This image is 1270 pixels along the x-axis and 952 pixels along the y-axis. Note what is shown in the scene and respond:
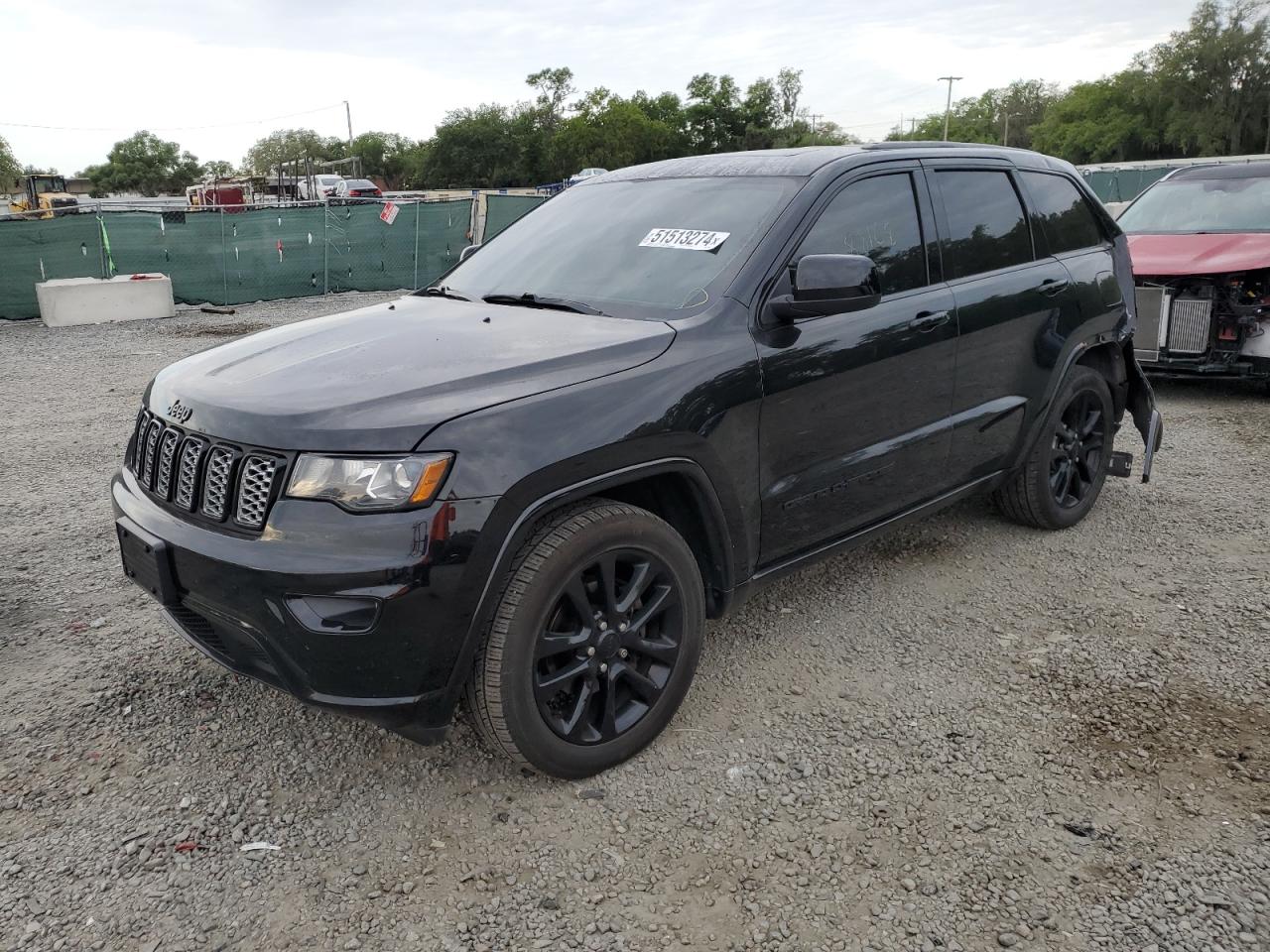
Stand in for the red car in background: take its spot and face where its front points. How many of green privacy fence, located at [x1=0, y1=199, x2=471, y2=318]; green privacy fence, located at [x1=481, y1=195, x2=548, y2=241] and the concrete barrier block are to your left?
0

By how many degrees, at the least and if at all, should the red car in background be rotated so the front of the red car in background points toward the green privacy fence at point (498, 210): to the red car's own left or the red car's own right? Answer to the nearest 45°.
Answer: approximately 135° to the red car's own right

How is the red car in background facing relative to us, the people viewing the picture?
facing the viewer

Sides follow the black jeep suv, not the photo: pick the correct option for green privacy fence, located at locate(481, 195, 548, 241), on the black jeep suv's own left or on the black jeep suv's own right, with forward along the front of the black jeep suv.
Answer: on the black jeep suv's own right

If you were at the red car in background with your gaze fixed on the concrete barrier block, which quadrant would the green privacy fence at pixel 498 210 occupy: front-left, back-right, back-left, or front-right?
front-right

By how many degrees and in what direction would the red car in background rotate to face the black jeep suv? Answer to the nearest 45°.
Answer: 0° — it already faces it

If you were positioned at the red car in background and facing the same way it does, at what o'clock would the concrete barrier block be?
The concrete barrier block is roughly at 3 o'clock from the red car in background.

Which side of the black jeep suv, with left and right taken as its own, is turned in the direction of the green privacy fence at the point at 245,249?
right

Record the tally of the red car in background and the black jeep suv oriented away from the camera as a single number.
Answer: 0

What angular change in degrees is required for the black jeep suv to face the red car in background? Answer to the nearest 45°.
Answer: approximately 180°

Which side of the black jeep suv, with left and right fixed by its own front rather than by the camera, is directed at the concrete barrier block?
right

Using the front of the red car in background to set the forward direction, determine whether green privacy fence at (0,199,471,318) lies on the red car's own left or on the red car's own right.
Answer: on the red car's own right

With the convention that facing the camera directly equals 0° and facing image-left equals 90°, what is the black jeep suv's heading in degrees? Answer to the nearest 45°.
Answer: approximately 45°

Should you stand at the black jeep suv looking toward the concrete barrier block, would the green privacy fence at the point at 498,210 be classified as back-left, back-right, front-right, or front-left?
front-right
